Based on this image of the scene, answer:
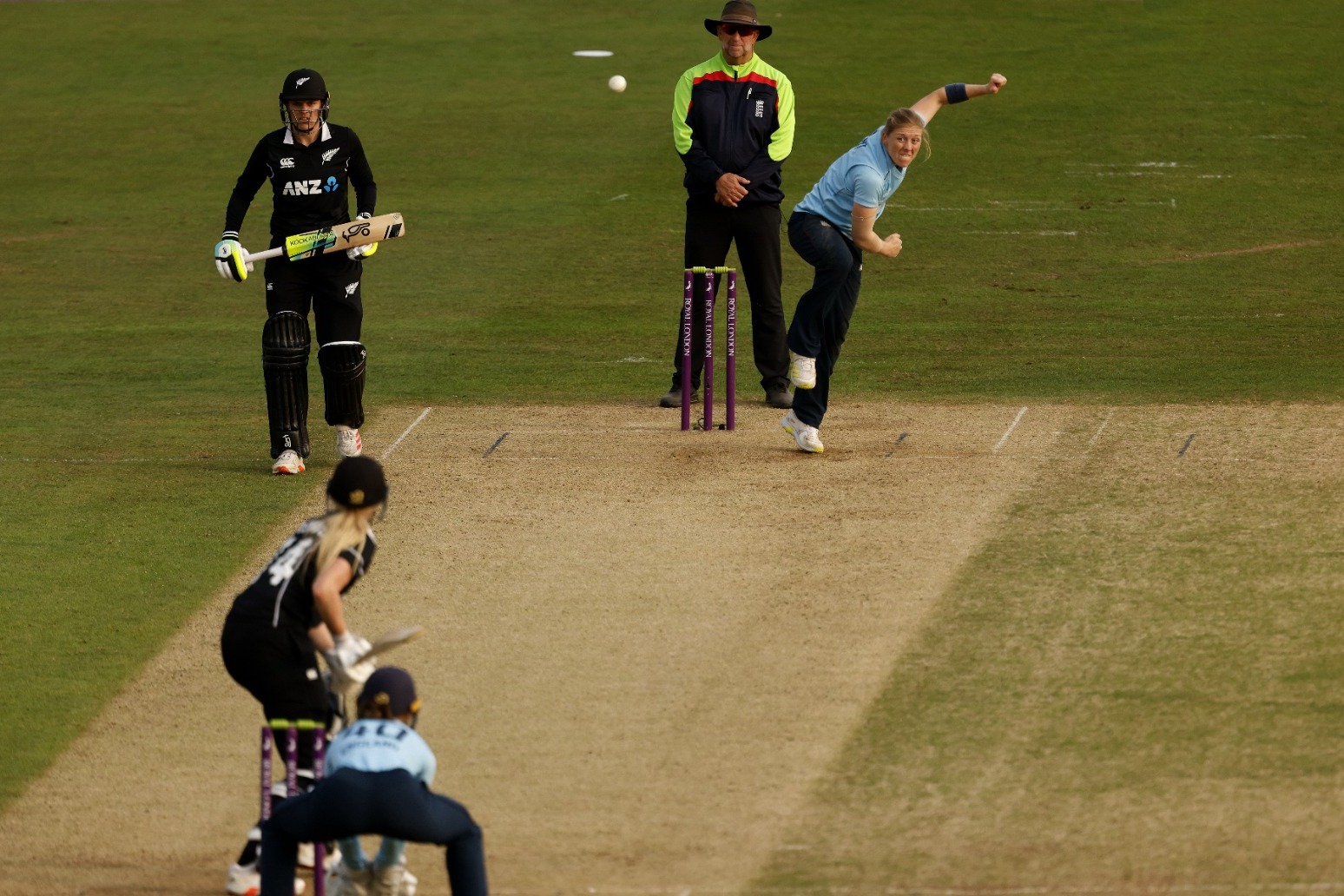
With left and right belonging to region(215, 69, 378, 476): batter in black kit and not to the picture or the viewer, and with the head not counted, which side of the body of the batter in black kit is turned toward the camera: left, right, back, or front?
front

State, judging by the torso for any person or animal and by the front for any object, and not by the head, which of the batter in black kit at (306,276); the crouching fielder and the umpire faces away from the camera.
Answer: the crouching fielder

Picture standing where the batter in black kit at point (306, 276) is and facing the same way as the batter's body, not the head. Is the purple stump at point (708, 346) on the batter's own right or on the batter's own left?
on the batter's own left

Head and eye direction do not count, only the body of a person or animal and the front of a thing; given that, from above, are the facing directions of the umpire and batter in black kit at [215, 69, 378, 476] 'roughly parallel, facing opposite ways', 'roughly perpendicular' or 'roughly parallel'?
roughly parallel

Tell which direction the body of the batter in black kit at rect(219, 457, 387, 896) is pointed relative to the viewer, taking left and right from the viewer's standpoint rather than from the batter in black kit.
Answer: facing away from the viewer and to the right of the viewer

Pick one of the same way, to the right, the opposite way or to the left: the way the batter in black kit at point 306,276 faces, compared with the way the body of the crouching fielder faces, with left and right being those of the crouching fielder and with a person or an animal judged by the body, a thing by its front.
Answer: the opposite way

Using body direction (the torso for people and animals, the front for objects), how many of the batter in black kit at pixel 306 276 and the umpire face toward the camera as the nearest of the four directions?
2

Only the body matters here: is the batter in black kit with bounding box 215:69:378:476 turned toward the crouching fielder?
yes

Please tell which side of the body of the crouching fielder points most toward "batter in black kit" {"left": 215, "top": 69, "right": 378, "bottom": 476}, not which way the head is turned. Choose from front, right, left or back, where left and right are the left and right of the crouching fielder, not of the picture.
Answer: front

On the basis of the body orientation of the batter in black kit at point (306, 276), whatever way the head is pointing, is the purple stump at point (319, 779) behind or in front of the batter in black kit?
in front

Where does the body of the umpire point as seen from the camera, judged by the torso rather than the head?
toward the camera

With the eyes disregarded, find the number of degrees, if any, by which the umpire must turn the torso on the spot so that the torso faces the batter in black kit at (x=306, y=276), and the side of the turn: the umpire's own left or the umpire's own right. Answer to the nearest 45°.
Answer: approximately 45° to the umpire's own right

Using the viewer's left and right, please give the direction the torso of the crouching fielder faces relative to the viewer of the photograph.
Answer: facing away from the viewer

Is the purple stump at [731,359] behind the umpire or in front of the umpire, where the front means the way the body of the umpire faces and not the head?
in front

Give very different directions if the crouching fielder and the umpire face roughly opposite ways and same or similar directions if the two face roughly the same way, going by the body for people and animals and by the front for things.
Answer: very different directions

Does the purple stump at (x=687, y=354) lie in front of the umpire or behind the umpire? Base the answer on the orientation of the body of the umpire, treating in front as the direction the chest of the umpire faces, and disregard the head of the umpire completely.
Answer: in front
